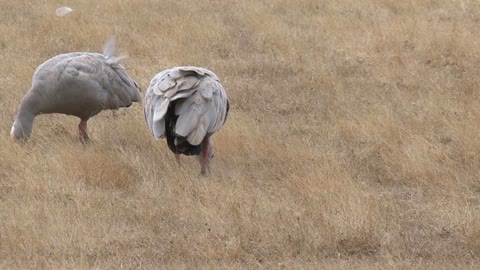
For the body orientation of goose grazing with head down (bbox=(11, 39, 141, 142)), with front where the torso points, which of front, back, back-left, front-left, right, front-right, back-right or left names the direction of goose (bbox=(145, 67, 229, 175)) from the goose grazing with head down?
back-left

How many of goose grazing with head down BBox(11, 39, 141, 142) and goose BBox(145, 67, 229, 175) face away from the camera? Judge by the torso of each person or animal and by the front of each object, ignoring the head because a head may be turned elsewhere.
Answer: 1

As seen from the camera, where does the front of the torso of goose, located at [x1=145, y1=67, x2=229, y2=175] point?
away from the camera

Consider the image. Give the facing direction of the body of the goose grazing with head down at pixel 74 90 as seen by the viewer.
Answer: to the viewer's left

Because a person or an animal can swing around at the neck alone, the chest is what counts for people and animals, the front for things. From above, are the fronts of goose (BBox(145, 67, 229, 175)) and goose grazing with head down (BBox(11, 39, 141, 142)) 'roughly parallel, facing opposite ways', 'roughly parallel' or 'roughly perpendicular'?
roughly perpendicular

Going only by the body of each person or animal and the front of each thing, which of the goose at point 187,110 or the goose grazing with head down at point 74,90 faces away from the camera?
the goose

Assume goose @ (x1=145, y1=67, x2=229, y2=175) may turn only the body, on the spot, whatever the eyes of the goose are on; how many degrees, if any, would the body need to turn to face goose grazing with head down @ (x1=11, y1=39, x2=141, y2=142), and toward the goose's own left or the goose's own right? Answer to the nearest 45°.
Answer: approximately 45° to the goose's own left
